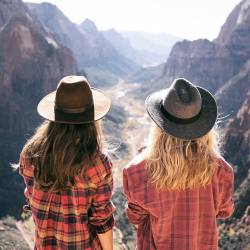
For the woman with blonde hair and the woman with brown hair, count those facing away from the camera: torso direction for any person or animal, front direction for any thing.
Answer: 2

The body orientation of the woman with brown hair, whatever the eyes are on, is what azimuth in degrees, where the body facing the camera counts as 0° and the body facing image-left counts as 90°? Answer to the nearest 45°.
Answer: approximately 180°

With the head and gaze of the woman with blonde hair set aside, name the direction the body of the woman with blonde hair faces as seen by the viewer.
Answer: away from the camera

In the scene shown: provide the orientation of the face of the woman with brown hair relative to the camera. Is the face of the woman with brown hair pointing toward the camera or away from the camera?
away from the camera

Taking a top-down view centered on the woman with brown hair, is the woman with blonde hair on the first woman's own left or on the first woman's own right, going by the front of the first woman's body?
on the first woman's own right

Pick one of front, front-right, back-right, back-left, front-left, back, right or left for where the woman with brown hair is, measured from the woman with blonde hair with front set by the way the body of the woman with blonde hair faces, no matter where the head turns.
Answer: left

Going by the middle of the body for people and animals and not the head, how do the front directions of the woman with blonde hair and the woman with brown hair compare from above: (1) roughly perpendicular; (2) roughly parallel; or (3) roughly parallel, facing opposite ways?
roughly parallel

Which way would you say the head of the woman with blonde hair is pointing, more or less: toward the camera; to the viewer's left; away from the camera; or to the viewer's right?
away from the camera
